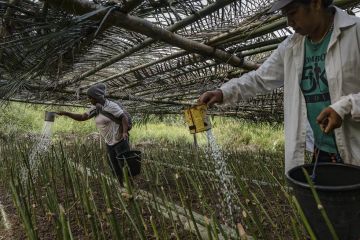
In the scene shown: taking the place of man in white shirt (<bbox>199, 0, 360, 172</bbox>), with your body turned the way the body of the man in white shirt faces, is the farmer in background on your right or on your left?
on your right

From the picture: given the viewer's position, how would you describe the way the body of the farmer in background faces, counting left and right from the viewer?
facing the viewer and to the left of the viewer

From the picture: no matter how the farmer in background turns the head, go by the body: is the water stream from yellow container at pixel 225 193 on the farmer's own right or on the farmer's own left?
on the farmer's own left

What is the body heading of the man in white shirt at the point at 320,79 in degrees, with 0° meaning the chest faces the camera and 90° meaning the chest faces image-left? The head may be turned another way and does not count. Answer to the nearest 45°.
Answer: approximately 45°

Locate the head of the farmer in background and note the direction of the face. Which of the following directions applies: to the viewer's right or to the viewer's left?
to the viewer's left

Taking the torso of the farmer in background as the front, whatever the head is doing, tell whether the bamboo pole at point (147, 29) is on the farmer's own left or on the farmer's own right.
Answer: on the farmer's own left

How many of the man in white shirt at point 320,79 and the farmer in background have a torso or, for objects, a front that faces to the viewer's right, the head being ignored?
0

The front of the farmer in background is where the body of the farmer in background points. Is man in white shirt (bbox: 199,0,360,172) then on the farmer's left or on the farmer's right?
on the farmer's left
